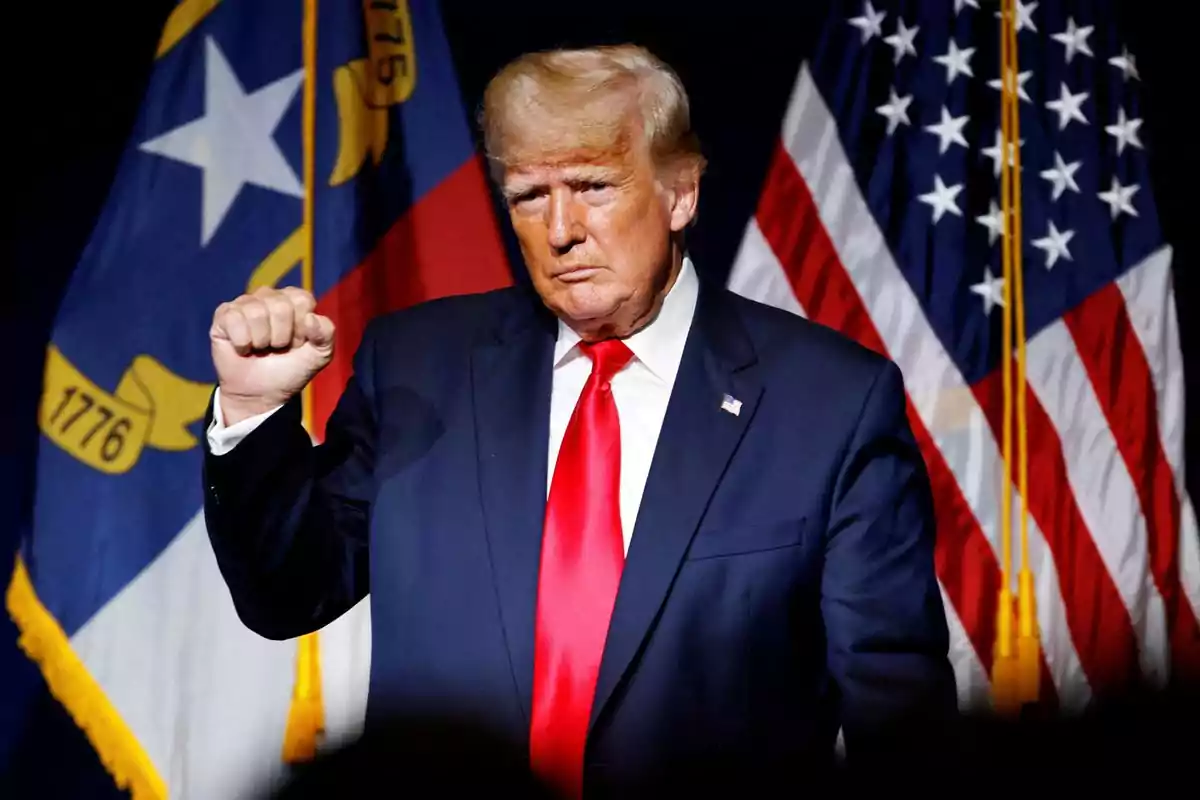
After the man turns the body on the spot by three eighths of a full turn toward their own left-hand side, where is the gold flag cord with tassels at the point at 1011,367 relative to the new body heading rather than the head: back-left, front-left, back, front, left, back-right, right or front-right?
front

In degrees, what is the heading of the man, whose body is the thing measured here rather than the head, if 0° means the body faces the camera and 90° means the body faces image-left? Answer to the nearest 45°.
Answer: approximately 0°

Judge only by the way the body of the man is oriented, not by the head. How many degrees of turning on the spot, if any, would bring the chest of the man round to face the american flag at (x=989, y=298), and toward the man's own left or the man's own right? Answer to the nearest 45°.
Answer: approximately 135° to the man's own left

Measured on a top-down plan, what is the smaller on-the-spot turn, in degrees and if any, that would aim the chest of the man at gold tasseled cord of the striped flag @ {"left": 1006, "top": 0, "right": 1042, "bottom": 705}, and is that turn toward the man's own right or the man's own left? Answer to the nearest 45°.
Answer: approximately 135° to the man's own left

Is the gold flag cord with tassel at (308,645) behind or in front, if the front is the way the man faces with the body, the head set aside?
behind
